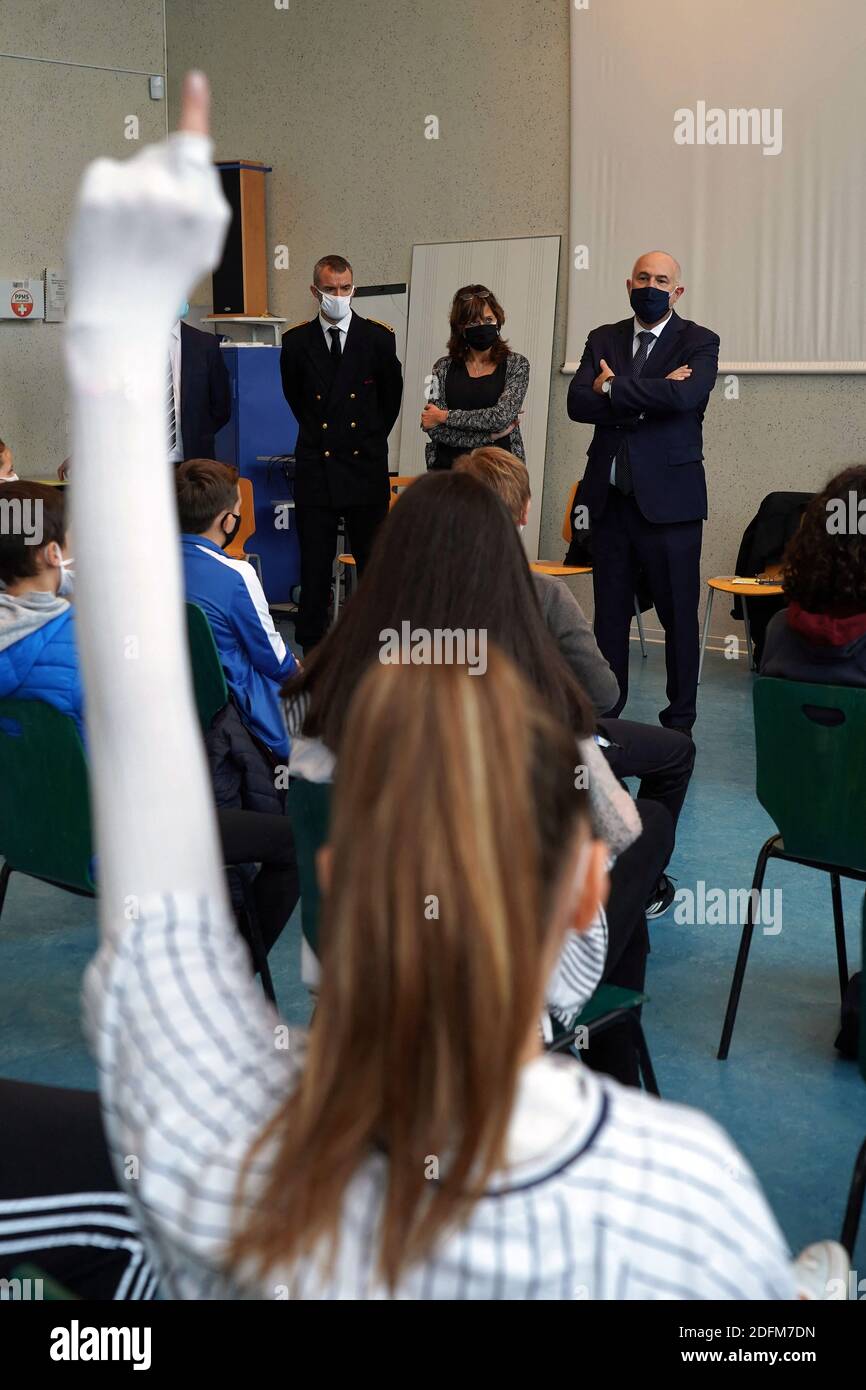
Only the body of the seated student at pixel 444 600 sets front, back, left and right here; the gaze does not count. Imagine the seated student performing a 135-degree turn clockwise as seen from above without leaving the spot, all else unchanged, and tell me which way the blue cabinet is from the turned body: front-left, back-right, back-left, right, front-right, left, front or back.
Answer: back-left

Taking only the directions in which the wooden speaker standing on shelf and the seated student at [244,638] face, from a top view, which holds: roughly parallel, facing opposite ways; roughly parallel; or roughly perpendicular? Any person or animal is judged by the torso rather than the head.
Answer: roughly parallel, facing opposite ways

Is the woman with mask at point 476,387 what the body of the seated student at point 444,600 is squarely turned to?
yes

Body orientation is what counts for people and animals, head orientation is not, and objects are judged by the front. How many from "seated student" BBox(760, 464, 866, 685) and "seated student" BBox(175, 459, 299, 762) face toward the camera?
0

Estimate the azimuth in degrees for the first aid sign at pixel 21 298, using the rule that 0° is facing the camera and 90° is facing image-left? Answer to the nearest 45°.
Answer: approximately 0°

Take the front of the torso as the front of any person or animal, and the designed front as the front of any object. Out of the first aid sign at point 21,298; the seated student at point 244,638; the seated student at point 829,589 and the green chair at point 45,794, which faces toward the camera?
the first aid sign

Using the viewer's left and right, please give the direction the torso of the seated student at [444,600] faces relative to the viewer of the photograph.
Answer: facing away from the viewer

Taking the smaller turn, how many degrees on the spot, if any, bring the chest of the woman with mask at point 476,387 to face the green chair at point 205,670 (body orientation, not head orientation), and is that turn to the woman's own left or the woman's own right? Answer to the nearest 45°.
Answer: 0° — they already face it

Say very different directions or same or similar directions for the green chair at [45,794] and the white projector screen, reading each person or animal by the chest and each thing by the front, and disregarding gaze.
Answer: very different directions

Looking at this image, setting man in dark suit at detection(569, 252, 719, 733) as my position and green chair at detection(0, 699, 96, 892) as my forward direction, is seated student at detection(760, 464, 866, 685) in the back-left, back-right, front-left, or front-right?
front-left

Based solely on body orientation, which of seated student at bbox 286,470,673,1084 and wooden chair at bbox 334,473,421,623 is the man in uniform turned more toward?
the seated student

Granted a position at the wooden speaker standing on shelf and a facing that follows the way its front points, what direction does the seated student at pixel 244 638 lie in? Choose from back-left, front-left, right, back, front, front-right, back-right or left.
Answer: front-left

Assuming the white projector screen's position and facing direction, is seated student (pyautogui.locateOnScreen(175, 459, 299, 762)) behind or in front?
in front

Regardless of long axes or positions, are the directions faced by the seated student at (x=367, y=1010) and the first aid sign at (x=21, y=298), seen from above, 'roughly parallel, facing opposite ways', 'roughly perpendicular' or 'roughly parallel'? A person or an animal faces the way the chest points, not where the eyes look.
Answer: roughly parallel, facing opposite ways

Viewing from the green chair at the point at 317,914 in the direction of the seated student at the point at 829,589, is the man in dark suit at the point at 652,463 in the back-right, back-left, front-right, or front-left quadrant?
front-left

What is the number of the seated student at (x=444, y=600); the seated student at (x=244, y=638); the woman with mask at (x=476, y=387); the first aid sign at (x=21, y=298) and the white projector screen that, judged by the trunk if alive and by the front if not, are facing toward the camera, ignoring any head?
3

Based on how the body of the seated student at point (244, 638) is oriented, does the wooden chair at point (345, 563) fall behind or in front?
in front

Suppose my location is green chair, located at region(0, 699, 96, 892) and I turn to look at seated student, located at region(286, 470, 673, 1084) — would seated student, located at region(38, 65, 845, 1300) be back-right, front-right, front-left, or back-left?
front-right

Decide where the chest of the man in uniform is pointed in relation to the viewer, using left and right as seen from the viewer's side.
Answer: facing the viewer

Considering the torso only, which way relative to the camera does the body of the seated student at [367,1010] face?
away from the camera

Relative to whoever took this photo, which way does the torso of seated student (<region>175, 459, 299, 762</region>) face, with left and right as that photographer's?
facing away from the viewer and to the right of the viewer
